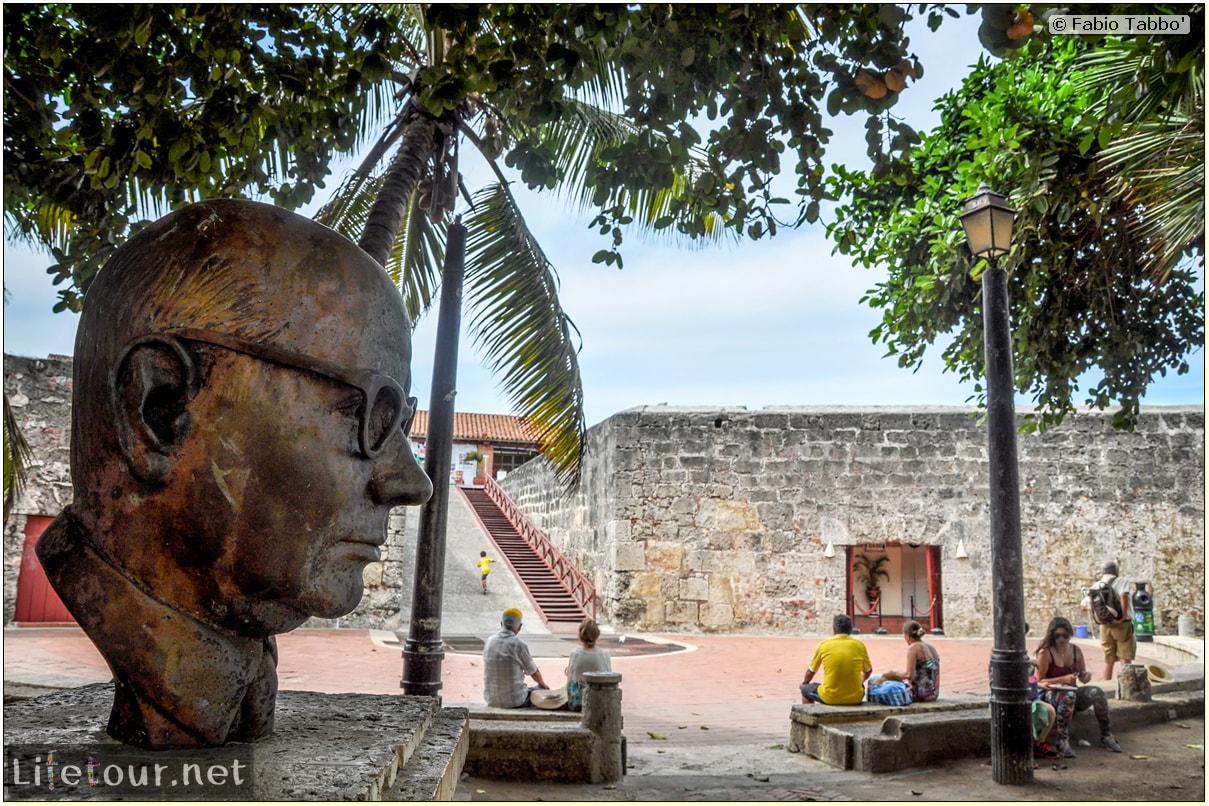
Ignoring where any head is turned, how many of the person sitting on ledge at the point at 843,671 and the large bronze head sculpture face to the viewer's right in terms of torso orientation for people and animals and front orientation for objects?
1

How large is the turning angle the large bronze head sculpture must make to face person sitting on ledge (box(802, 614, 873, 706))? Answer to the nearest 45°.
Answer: approximately 45° to its left

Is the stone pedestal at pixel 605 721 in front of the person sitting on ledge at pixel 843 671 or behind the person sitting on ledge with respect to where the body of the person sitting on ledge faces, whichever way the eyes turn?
behind

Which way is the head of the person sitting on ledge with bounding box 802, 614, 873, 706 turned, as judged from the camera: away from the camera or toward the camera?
away from the camera

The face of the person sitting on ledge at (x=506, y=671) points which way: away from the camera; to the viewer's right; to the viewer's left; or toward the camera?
away from the camera

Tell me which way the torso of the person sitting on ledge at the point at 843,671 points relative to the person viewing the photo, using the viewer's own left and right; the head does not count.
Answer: facing away from the viewer

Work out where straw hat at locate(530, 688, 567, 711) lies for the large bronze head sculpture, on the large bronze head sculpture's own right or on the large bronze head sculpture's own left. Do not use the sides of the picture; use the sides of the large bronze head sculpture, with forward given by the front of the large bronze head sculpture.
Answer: on the large bronze head sculpture's own left

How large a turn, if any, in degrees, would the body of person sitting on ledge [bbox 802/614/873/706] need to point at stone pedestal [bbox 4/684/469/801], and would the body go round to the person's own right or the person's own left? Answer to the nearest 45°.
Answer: approximately 180°

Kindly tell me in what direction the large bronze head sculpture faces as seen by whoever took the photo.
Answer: facing to the right of the viewer

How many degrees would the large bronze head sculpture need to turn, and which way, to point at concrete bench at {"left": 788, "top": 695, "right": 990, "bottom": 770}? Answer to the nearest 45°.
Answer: approximately 45° to its left

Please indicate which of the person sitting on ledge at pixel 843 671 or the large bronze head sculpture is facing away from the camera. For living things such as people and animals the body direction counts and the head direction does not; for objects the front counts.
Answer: the person sitting on ledge

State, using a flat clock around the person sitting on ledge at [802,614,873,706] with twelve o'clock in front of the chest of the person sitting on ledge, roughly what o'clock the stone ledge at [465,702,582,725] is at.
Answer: The stone ledge is roughly at 8 o'clock from the person sitting on ledge.
